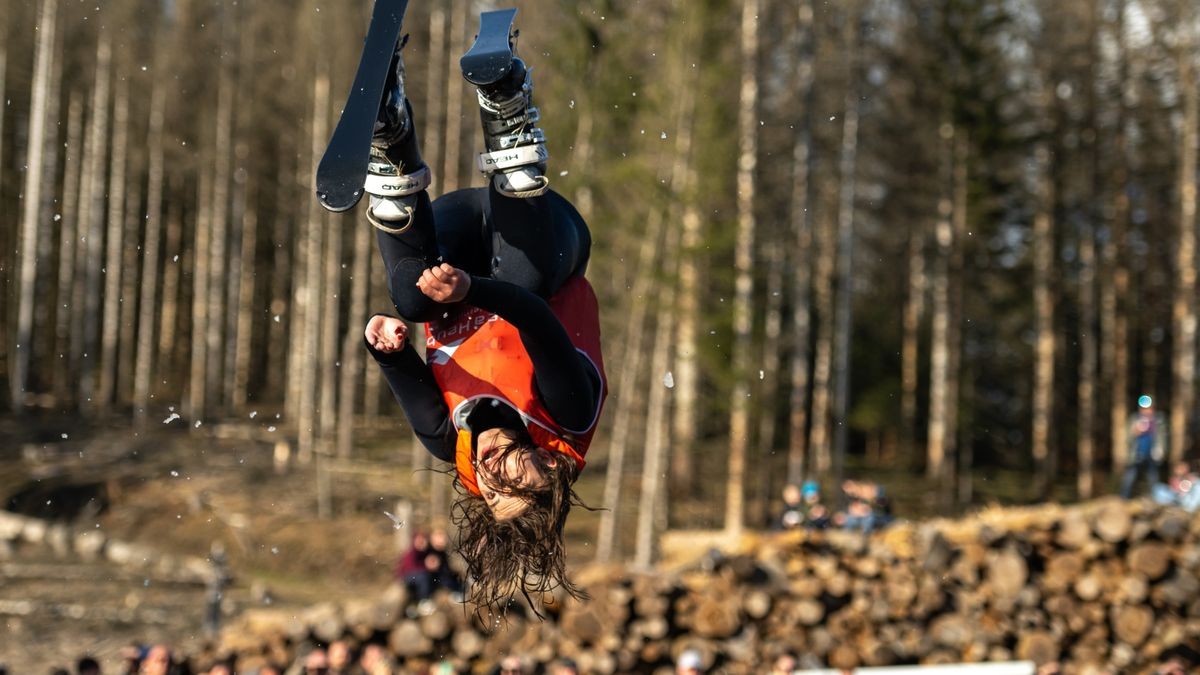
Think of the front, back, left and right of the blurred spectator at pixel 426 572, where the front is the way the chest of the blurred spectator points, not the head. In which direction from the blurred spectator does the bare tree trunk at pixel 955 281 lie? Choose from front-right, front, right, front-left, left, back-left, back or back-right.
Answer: back-left

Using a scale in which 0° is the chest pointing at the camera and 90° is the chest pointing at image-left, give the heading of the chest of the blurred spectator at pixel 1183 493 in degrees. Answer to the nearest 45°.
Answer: approximately 0°

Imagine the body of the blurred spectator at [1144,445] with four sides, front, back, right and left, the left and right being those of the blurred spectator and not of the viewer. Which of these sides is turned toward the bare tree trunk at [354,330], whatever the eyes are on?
right

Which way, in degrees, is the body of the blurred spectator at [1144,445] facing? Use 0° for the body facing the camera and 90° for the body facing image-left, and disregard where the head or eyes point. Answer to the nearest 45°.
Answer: approximately 0°

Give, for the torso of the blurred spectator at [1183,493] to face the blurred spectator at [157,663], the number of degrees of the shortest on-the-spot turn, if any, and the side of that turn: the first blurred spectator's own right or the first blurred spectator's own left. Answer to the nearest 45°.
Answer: approximately 45° to the first blurred spectator's own right

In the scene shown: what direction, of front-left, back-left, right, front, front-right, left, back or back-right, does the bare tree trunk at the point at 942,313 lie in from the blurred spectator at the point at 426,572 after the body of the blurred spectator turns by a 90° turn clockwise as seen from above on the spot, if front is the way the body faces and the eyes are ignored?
back-right

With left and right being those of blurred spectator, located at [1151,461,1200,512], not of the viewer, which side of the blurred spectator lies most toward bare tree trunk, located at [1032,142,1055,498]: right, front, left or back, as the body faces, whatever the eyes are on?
back

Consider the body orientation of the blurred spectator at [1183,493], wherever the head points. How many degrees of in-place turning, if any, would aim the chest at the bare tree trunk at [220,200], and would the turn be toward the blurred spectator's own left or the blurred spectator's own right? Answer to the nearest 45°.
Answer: approximately 90° to the blurred spectator's own right
